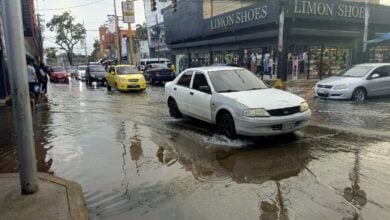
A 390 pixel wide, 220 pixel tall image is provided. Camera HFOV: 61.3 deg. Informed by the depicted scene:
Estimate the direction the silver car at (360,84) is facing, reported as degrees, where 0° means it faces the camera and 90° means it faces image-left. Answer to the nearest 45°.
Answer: approximately 45°

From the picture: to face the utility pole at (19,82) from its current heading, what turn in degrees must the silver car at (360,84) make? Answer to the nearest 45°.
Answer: approximately 45° to its left

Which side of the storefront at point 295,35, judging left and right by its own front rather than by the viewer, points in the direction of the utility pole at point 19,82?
front

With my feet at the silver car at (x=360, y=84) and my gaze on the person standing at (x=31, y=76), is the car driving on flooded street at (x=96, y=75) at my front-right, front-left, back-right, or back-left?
front-right

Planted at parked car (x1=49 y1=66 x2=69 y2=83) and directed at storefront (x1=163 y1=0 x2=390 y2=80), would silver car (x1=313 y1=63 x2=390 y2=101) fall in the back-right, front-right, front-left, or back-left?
front-right

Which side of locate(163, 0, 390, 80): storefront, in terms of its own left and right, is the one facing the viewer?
front

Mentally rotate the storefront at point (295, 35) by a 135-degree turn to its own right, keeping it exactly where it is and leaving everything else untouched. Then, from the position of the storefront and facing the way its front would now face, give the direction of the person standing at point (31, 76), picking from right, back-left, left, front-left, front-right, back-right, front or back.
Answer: left

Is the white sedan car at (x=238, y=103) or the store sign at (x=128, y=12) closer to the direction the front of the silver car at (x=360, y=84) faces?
the white sedan car

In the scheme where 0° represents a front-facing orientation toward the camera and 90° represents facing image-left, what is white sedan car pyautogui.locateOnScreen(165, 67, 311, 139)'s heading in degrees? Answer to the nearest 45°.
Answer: approximately 315°

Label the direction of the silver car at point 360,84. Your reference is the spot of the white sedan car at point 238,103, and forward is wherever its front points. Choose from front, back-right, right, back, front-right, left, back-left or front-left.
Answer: left

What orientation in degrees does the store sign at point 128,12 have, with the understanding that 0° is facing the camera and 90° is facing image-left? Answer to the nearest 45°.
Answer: approximately 0°

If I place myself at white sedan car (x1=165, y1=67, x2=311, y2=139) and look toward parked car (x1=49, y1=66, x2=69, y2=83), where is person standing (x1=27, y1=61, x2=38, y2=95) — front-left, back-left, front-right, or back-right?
front-left

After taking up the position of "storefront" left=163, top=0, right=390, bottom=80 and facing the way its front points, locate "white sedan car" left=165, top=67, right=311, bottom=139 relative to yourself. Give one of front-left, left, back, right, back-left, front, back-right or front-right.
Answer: front

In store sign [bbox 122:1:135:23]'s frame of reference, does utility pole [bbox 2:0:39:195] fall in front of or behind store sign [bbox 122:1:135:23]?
in front

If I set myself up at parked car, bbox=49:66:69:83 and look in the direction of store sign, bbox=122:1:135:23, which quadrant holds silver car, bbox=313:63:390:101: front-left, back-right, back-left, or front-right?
front-right

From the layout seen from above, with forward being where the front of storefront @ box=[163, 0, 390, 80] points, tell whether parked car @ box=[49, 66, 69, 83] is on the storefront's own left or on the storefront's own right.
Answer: on the storefront's own right

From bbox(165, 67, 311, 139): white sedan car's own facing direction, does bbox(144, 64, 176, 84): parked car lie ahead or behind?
behind
